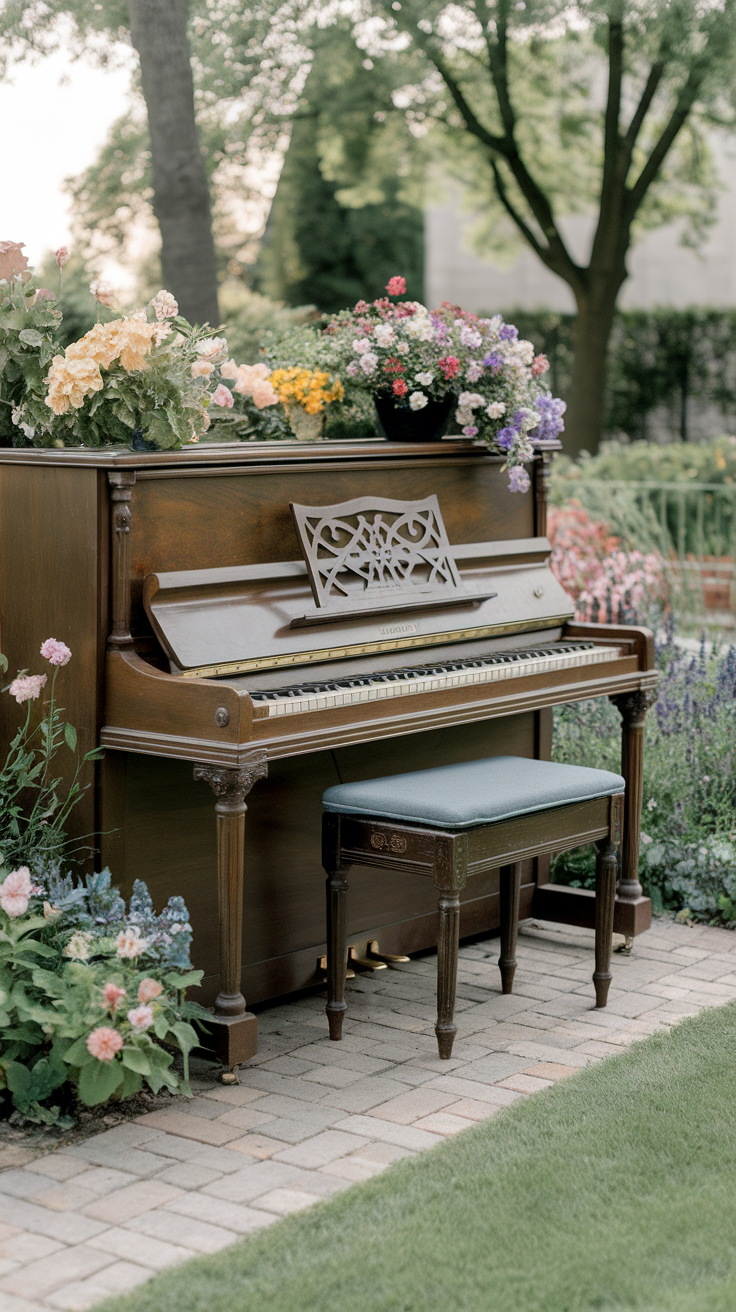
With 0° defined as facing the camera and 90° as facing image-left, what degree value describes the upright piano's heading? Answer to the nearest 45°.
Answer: approximately 315°

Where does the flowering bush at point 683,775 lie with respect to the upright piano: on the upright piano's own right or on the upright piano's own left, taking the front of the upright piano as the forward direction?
on the upright piano's own left

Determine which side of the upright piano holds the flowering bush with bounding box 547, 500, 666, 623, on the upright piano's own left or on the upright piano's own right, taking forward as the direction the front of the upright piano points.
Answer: on the upright piano's own left
